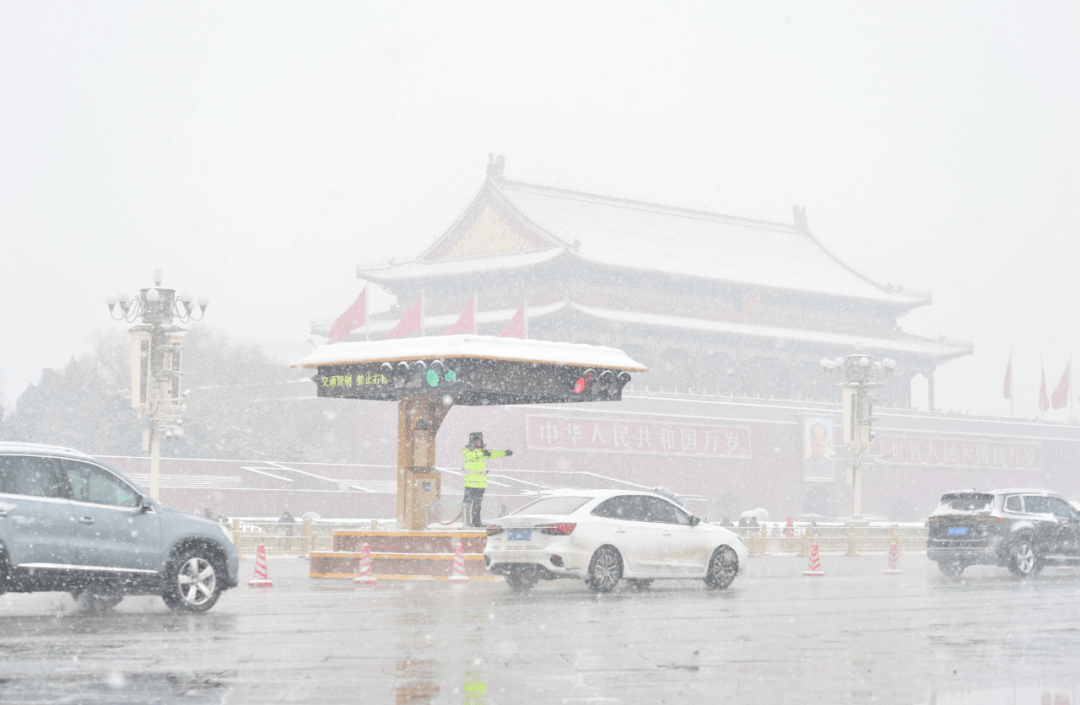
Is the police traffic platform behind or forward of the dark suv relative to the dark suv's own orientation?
behind

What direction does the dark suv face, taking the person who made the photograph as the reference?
facing away from the viewer and to the right of the viewer

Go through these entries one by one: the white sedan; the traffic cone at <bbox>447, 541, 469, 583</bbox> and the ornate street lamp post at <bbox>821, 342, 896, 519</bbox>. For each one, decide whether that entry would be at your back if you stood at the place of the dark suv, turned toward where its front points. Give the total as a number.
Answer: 2

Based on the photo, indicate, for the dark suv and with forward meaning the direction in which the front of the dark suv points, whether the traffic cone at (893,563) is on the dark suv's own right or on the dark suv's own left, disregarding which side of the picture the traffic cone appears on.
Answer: on the dark suv's own left

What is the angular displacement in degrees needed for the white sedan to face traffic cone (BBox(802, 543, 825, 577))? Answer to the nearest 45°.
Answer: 0° — it already faces it

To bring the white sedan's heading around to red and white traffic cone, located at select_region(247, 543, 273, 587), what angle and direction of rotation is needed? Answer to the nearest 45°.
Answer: approximately 135° to its left

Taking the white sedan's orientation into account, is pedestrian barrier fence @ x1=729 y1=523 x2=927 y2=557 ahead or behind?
ahead

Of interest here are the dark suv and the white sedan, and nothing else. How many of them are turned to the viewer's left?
0

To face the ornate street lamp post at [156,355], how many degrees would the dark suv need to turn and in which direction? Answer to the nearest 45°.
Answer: approximately 135° to its left

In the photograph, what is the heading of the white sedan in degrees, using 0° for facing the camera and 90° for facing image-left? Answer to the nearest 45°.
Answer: approximately 225°
